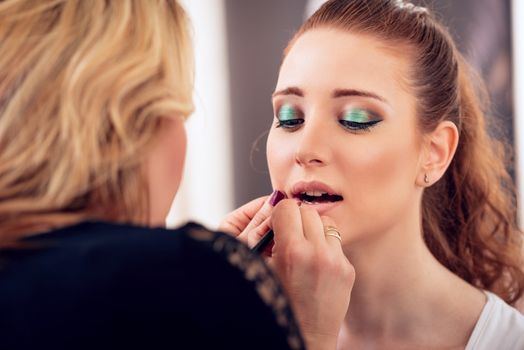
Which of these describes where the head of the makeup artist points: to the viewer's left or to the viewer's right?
to the viewer's right

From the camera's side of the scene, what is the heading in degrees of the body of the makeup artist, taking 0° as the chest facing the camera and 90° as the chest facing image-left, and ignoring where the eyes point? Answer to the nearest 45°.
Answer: approximately 225°

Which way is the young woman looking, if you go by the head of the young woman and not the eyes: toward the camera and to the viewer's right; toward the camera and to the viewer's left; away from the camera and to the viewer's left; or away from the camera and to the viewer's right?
toward the camera and to the viewer's left

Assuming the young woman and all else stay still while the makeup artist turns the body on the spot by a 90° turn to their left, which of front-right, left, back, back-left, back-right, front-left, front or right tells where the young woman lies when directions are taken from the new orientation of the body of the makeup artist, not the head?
right

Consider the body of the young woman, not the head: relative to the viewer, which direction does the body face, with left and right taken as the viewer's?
facing the viewer and to the left of the viewer
